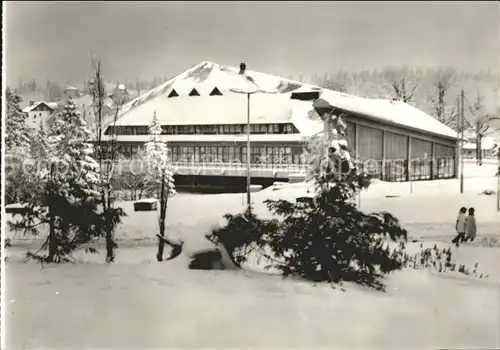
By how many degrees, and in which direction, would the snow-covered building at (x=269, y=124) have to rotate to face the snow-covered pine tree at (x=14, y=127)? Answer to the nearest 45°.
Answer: approximately 90° to its right

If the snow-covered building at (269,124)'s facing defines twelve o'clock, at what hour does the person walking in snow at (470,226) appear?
The person walking in snow is roughly at 11 o'clock from the snow-covered building.

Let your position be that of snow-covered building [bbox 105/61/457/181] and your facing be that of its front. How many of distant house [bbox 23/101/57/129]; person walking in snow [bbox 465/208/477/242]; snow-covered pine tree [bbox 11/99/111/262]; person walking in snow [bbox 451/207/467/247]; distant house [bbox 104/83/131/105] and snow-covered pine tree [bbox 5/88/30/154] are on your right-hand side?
4

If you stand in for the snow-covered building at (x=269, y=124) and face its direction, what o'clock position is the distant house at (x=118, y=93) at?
The distant house is roughly at 5 o'clock from the snow-covered building.

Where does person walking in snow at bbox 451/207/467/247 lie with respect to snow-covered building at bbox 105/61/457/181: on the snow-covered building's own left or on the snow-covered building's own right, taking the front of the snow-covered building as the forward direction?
on the snow-covered building's own left

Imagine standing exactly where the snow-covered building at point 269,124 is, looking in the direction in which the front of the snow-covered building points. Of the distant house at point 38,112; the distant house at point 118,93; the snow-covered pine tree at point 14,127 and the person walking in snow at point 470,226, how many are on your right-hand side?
3

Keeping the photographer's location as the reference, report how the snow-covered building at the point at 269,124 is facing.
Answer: facing the viewer

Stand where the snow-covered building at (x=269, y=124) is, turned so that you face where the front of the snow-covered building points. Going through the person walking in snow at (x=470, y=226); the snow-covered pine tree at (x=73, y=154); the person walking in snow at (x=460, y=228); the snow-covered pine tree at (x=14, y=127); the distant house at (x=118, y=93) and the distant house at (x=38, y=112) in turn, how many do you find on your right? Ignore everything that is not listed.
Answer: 4

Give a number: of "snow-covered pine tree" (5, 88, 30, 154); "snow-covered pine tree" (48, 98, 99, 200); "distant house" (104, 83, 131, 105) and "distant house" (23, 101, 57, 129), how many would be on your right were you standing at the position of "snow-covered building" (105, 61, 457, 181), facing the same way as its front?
4

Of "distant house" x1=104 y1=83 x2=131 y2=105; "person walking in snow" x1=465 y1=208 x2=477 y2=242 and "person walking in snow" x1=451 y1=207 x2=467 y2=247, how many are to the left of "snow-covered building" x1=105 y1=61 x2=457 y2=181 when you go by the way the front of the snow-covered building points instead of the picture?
2

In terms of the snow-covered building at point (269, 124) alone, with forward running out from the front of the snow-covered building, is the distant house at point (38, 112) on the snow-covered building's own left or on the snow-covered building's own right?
on the snow-covered building's own right
